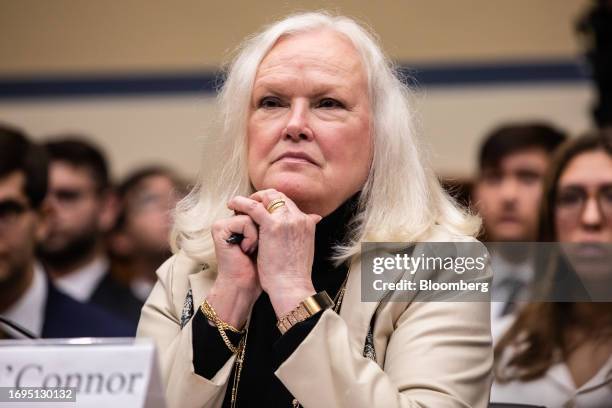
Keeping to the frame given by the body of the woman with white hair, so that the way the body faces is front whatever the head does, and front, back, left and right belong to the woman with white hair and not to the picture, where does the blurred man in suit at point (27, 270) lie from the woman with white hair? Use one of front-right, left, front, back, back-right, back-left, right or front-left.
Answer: right

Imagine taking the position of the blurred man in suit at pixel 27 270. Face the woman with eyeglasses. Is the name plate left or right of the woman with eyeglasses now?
right

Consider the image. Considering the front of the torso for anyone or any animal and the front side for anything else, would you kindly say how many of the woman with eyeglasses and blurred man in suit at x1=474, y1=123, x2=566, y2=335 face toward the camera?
2

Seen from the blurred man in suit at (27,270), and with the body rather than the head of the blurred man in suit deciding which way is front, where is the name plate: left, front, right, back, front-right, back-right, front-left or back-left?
front-left

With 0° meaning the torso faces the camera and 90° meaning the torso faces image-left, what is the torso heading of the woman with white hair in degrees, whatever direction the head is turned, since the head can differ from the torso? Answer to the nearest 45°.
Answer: approximately 45°

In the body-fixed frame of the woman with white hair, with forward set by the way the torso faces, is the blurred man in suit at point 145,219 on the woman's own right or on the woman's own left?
on the woman's own right
